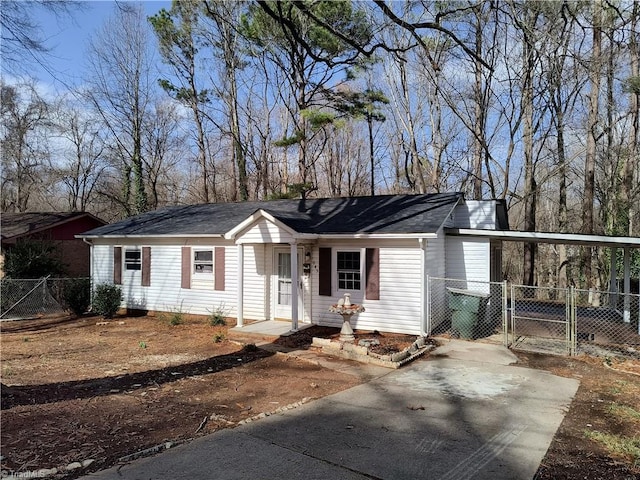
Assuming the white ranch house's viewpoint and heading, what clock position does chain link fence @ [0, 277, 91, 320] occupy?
The chain link fence is roughly at 2 o'clock from the white ranch house.

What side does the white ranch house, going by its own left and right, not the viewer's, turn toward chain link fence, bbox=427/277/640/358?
left

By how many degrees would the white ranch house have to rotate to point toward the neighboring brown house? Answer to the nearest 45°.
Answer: approximately 90° to its right

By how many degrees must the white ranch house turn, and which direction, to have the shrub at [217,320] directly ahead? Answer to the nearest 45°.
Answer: approximately 45° to its right

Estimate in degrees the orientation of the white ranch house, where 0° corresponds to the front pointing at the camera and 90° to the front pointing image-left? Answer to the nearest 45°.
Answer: approximately 45°

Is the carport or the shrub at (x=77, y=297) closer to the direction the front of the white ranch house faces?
the shrub

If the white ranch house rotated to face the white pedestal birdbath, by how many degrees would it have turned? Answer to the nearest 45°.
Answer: approximately 45° to its left

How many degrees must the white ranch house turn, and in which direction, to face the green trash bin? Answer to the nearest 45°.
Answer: approximately 90° to its left

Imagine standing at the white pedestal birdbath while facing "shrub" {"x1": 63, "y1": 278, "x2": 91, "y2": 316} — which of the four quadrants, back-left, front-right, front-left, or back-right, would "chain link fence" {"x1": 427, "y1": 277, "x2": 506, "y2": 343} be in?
back-right
